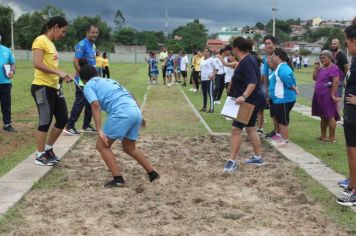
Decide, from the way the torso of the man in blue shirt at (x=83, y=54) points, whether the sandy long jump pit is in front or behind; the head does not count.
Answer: in front

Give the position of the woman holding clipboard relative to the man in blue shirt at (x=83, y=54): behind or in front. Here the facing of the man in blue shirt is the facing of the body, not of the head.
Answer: in front

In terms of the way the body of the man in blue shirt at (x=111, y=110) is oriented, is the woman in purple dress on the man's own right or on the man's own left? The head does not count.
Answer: on the man's own right

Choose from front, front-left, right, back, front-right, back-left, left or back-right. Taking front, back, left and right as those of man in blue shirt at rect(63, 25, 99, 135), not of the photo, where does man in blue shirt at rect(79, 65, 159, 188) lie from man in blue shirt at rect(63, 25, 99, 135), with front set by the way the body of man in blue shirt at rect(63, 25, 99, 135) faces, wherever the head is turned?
front-right

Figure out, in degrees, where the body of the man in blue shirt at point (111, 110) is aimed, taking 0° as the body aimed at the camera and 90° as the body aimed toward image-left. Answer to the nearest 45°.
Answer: approximately 135°

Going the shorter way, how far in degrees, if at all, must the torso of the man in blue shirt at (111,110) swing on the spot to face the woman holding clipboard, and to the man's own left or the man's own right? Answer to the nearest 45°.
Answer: approximately 90° to the man's own right

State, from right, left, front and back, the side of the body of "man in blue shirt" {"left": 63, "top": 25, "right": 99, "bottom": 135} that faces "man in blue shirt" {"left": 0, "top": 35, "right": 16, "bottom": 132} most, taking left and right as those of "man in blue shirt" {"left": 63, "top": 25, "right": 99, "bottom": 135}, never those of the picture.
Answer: right

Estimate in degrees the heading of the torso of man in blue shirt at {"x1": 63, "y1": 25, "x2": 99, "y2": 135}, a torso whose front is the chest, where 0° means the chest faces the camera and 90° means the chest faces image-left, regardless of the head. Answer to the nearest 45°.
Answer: approximately 315°

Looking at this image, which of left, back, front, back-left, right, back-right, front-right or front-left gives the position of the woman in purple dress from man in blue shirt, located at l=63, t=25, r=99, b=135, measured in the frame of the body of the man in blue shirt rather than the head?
front-left

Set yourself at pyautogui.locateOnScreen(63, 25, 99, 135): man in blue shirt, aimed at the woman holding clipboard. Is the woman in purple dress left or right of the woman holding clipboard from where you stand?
left

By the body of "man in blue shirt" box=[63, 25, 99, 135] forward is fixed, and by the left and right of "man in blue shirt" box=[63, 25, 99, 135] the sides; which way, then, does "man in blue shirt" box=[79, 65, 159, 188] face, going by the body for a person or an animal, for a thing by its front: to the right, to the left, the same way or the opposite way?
the opposite way

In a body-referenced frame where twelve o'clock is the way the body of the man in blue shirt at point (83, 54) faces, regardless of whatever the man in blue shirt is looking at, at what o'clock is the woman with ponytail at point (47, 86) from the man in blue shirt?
The woman with ponytail is roughly at 2 o'clock from the man in blue shirt.

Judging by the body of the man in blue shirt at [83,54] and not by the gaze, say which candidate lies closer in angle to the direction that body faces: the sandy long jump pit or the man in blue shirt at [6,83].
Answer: the sandy long jump pit
